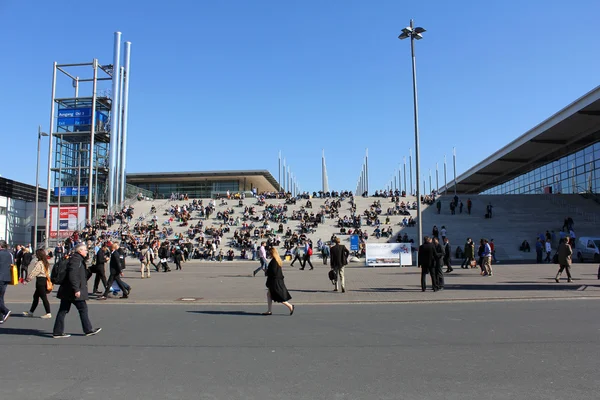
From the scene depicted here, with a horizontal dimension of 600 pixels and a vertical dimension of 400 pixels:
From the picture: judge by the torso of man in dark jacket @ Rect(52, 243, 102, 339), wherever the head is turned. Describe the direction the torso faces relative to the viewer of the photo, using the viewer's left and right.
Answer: facing to the right of the viewer

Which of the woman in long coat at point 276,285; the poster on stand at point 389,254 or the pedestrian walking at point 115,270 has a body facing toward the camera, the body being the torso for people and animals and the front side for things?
the poster on stand

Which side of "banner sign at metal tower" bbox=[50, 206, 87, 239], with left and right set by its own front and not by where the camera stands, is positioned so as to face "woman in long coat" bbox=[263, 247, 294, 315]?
front

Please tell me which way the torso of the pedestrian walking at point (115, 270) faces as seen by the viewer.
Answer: to the viewer's left

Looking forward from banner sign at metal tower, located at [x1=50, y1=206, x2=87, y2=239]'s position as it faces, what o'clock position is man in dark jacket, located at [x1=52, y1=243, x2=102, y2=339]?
The man in dark jacket is roughly at 12 o'clock from the banner sign at metal tower.

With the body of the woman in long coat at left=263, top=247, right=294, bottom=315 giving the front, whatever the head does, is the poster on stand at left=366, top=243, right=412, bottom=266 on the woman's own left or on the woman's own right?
on the woman's own right

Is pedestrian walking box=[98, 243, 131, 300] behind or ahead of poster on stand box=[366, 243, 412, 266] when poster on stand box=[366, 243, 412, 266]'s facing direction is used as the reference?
ahead

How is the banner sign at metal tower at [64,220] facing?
toward the camera
